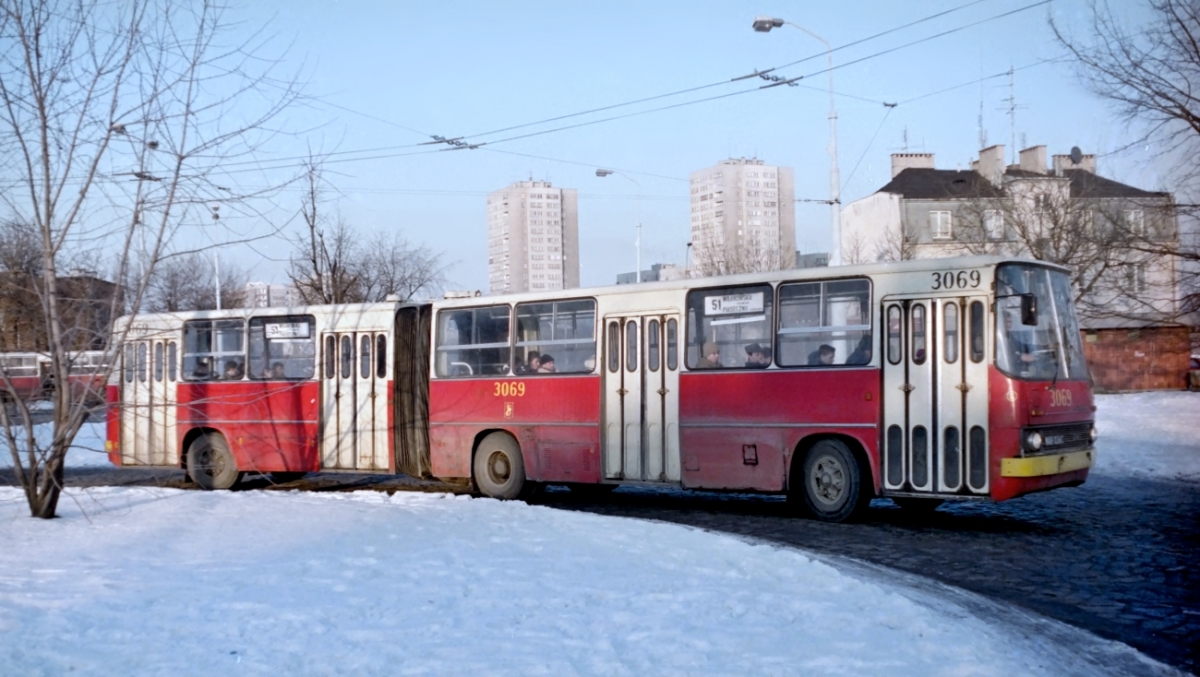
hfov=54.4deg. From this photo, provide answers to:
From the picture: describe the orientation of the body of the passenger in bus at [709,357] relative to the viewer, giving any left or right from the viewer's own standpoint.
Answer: facing to the right of the viewer

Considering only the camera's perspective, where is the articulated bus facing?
facing the viewer and to the right of the viewer

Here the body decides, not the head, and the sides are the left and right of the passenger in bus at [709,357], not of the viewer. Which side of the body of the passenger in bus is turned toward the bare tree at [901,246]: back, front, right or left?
left

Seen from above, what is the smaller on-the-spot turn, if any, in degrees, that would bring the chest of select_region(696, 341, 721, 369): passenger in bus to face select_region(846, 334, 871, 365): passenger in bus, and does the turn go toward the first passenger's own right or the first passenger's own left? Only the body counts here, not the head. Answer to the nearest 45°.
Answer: approximately 45° to the first passenger's own right

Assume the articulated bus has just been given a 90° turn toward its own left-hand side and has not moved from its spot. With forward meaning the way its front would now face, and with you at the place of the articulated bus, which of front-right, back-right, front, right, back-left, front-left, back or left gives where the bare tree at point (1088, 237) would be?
front
